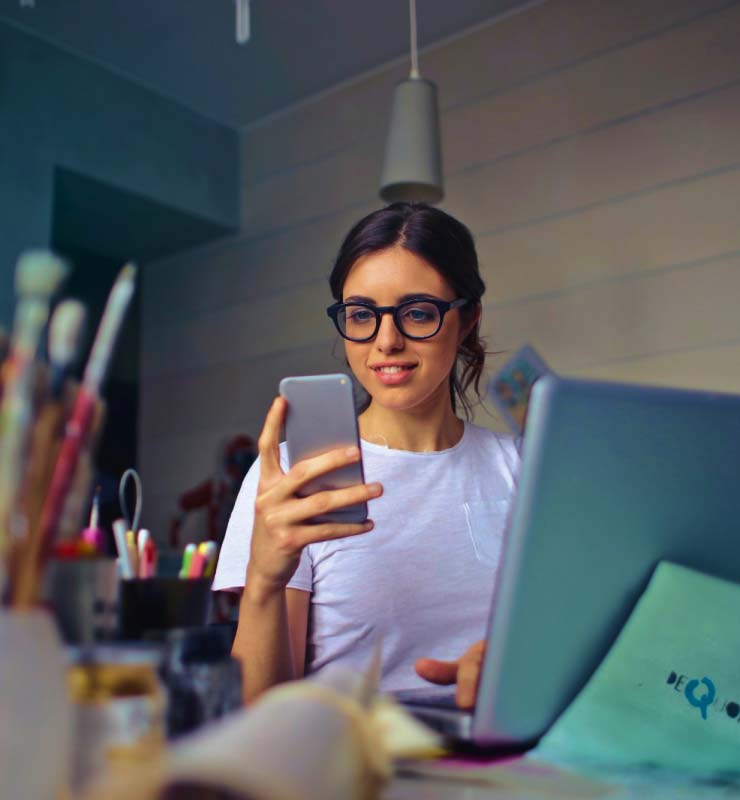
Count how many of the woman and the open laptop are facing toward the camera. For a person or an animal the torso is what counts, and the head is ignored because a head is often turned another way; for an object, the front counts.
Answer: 1

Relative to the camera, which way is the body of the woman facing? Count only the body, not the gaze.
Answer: toward the camera

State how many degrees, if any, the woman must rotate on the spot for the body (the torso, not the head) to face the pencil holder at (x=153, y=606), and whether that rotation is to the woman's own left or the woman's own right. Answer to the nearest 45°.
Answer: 0° — they already face it

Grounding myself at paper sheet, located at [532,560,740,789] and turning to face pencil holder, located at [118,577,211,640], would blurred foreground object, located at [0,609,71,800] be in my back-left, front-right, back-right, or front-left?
front-left

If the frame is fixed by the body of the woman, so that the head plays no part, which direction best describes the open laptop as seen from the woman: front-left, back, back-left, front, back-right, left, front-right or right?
front

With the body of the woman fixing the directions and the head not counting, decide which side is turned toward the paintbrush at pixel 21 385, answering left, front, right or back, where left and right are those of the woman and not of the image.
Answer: front

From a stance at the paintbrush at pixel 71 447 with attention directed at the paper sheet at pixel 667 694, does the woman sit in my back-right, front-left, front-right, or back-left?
front-left

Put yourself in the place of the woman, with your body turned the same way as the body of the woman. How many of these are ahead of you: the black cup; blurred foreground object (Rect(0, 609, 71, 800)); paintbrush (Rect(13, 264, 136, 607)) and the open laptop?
4

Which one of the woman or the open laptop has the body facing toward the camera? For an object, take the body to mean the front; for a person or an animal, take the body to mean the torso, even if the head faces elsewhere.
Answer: the woman

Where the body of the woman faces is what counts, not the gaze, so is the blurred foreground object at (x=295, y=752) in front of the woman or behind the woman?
in front

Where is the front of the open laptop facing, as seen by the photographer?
facing away from the viewer and to the left of the viewer
